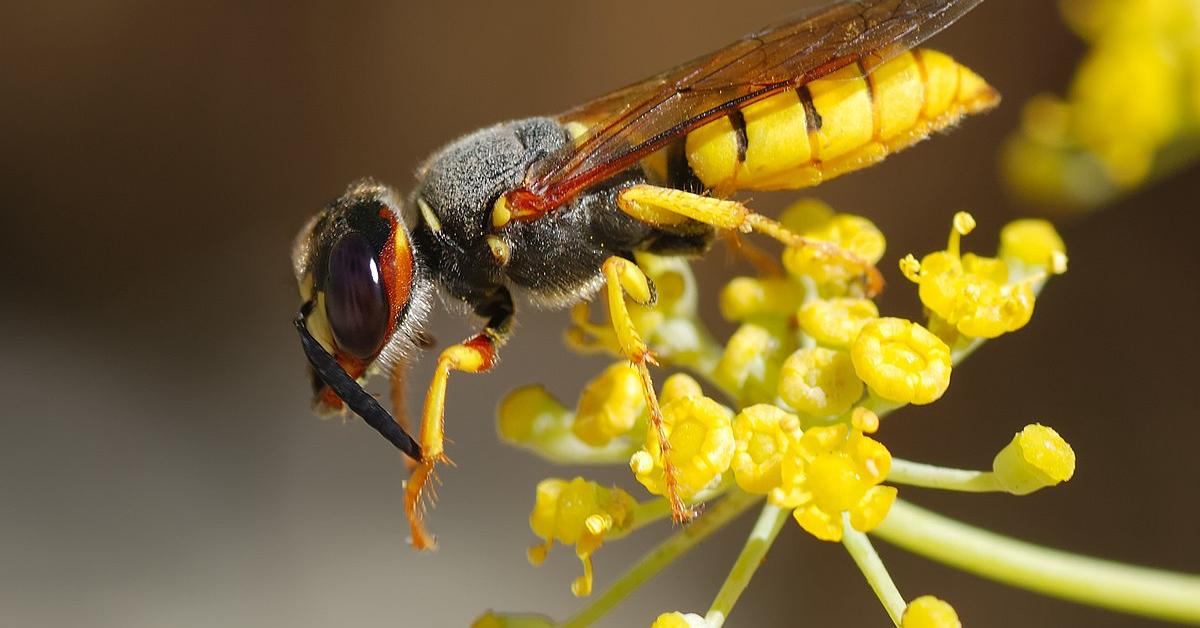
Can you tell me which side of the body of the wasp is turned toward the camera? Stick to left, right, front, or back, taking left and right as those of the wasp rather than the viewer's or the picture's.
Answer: left

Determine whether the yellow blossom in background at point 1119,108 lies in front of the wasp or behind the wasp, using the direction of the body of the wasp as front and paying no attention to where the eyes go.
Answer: behind
